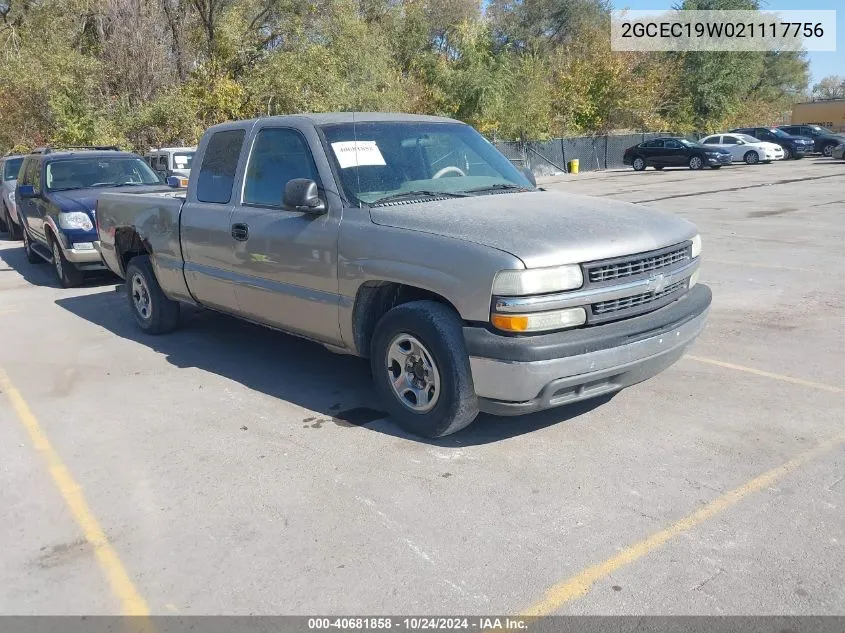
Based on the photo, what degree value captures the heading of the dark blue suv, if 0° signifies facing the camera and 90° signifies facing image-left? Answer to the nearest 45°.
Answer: approximately 315°

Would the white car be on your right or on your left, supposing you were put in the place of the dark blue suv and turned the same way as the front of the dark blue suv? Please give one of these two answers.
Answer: on your left

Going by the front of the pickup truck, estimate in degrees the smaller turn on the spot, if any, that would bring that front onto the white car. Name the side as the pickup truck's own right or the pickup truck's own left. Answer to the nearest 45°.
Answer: approximately 90° to the pickup truck's own left

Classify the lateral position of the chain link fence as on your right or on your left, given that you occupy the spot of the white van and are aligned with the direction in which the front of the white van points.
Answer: on your left
